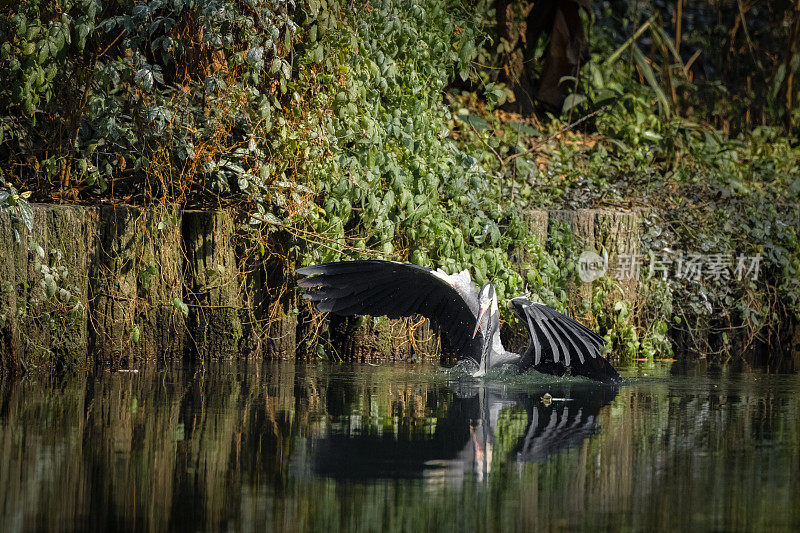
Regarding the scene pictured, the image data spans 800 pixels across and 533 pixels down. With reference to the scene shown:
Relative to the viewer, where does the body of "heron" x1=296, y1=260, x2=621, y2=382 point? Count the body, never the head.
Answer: toward the camera

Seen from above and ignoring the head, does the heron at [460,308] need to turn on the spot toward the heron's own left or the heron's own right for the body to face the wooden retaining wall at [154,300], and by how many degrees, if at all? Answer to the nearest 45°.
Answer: approximately 90° to the heron's own right
